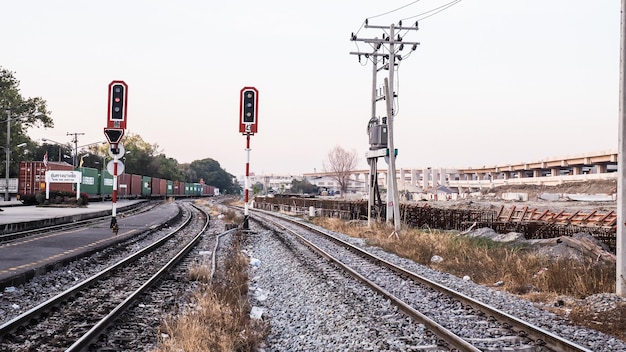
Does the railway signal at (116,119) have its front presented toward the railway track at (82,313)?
yes

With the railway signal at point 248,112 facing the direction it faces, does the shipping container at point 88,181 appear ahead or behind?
behind

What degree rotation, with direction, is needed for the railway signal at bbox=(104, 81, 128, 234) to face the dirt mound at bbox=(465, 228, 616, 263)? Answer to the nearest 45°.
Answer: approximately 45° to its left

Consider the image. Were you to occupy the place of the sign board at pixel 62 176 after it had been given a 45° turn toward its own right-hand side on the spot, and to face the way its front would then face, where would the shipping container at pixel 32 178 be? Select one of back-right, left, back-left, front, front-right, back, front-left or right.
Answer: right

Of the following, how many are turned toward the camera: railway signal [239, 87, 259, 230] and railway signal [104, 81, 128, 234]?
2

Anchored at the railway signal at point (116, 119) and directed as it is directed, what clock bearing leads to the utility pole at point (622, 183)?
The utility pole is roughly at 11 o'clock from the railway signal.

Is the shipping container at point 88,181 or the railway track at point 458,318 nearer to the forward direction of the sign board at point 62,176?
the railway track

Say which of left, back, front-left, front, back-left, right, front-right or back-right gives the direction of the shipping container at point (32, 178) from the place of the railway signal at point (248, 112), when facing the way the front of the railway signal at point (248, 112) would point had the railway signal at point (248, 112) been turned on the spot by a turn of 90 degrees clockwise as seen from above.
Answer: front-right

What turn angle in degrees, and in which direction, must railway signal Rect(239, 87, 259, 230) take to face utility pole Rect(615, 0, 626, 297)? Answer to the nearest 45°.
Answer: approximately 45° to its left

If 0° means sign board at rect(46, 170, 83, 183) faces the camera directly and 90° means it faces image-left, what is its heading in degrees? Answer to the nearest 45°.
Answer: approximately 0°
